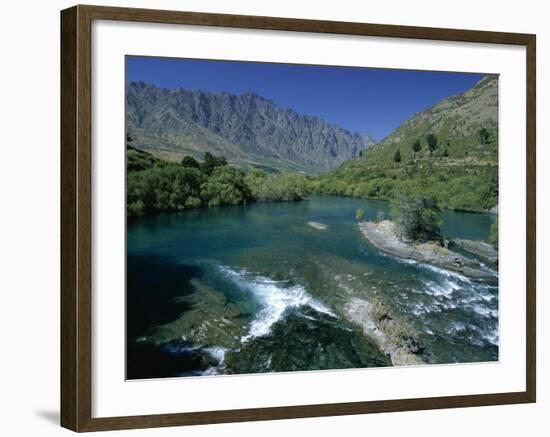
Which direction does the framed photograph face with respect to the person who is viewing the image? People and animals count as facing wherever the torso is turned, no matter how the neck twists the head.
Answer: facing the viewer and to the right of the viewer
